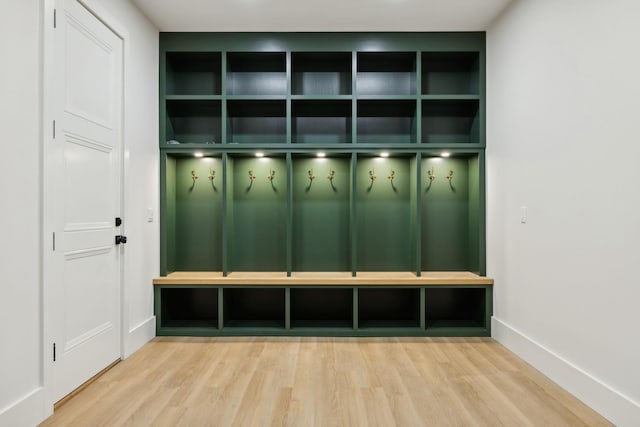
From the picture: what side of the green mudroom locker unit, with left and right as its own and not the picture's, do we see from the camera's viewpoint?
front

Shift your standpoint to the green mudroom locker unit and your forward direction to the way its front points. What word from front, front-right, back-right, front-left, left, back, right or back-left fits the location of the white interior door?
front-right
